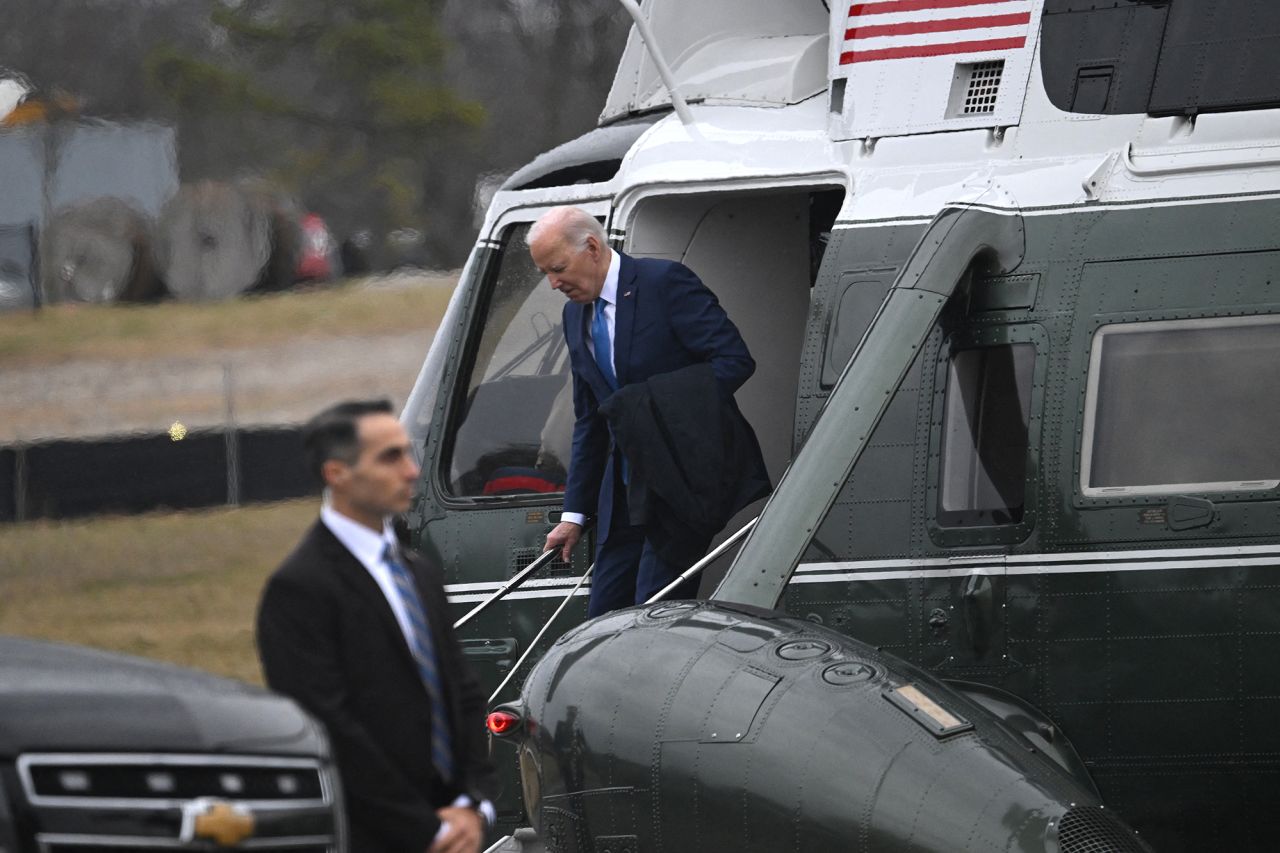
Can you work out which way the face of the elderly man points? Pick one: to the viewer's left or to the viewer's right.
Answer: to the viewer's left

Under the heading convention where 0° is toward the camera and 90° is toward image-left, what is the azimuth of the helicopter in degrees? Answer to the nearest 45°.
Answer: approximately 90°

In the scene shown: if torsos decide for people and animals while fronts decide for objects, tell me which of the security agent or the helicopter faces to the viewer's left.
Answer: the helicopter

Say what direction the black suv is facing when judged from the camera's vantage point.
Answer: facing the viewer and to the right of the viewer

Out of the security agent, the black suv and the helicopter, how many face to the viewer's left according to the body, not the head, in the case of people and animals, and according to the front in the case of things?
1

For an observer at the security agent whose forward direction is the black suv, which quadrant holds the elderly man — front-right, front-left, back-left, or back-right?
back-right

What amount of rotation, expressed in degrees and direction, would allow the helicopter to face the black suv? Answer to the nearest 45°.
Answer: approximately 45° to its left

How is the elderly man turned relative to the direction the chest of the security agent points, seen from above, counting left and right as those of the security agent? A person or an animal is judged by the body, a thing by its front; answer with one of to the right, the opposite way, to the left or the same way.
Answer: to the right

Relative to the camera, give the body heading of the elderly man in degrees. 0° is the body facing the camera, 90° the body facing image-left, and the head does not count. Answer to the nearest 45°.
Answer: approximately 45°
